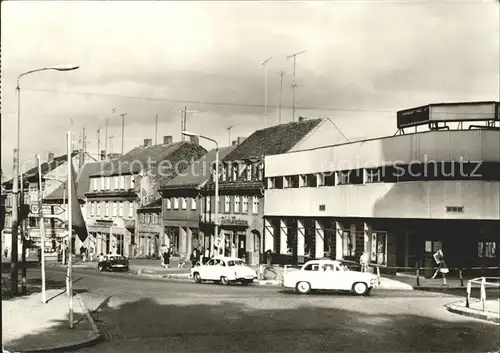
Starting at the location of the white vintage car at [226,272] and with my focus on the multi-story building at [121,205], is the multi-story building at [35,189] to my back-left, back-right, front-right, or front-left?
front-left

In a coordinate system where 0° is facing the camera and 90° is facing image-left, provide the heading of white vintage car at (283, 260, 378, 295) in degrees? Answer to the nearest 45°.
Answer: approximately 270°

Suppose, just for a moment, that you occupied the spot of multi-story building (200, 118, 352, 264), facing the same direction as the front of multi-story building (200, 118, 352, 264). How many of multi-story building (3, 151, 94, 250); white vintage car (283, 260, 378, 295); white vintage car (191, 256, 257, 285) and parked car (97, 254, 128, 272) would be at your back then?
0

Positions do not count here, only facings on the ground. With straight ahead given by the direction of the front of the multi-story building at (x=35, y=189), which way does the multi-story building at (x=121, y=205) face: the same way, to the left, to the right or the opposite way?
the same way

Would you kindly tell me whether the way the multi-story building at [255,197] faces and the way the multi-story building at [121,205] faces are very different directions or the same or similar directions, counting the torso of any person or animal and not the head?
same or similar directions

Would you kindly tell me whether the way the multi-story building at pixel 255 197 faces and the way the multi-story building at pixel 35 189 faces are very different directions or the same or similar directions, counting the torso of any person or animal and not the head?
same or similar directions

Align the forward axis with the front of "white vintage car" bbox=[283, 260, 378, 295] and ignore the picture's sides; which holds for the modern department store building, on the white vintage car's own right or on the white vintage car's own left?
on the white vintage car's own left

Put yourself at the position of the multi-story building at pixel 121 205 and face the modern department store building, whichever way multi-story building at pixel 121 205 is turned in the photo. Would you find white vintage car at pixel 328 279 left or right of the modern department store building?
right
